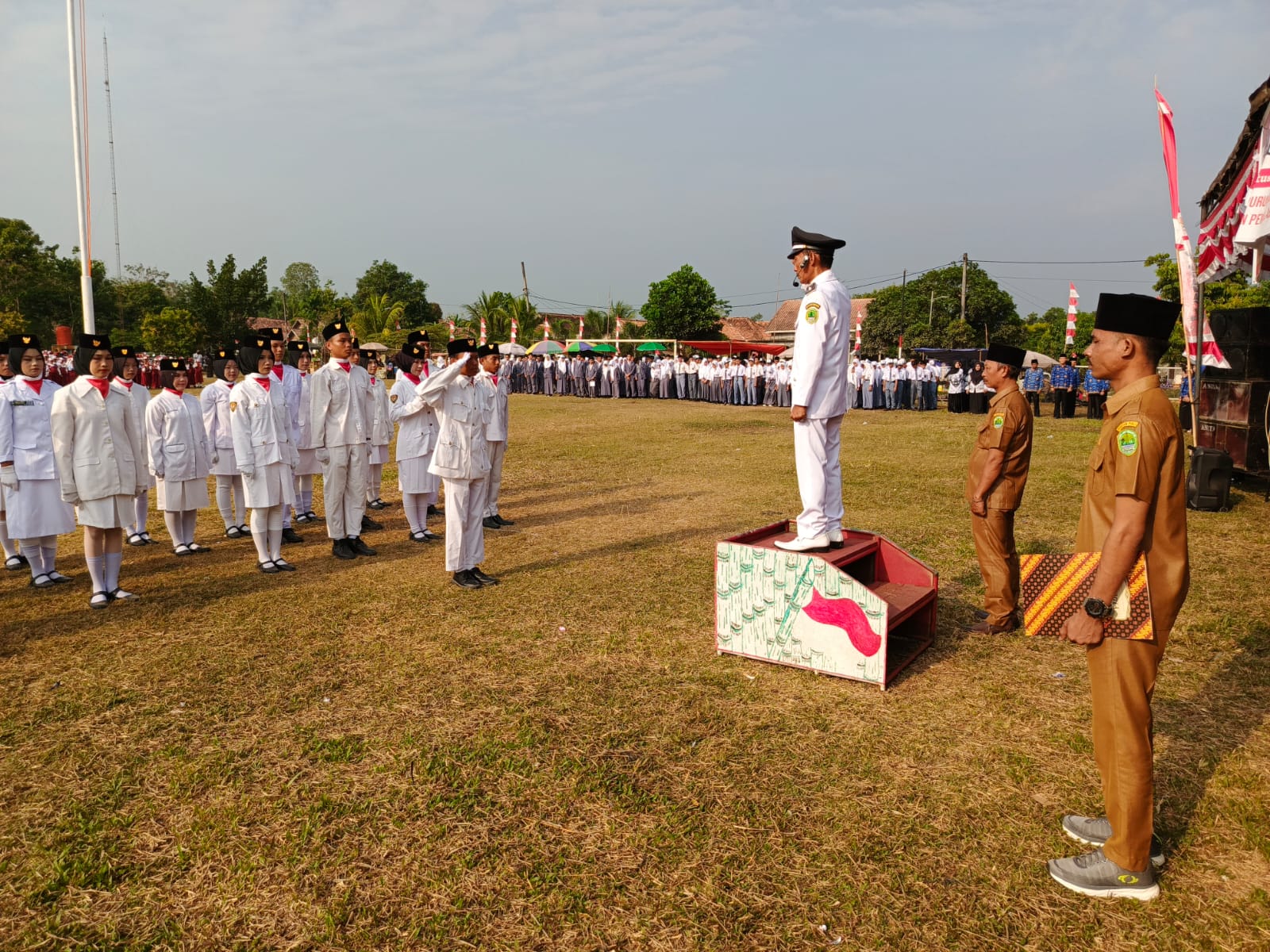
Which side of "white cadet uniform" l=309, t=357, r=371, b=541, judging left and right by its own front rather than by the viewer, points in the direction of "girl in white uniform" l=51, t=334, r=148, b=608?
right

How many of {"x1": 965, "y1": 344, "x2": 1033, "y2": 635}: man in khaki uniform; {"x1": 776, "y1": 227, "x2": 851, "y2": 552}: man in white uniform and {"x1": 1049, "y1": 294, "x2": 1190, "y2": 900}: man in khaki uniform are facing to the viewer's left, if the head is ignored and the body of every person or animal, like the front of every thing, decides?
3

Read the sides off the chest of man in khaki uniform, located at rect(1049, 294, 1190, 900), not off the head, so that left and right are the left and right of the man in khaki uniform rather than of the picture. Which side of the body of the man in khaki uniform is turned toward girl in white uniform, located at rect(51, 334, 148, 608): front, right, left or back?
front

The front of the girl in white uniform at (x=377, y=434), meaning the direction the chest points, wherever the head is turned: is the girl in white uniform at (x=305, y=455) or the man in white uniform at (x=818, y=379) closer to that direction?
the man in white uniform

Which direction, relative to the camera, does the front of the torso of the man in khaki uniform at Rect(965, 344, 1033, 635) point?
to the viewer's left

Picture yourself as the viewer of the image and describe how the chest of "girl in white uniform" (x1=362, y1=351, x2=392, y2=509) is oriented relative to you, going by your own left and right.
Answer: facing the viewer and to the right of the viewer

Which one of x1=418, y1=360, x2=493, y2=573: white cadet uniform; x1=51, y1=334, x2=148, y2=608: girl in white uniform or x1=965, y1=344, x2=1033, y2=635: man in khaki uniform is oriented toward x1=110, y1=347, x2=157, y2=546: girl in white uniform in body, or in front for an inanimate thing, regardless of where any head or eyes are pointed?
the man in khaki uniform

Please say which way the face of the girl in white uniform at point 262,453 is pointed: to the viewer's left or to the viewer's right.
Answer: to the viewer's right

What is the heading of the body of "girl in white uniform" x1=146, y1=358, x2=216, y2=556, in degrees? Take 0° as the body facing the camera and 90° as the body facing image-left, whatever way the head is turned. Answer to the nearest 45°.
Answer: approximately 315°

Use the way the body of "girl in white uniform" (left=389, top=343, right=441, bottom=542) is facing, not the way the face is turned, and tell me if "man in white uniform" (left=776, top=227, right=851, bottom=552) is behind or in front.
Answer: in front

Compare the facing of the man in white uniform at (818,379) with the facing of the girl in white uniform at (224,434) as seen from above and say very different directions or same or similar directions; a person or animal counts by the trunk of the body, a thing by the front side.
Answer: very different directions

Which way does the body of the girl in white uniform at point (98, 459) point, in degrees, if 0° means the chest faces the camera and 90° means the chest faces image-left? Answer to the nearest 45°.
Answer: approximately 315°

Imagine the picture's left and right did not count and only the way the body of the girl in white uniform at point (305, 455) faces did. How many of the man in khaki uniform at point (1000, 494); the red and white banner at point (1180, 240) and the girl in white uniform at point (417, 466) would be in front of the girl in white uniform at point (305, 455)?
3
